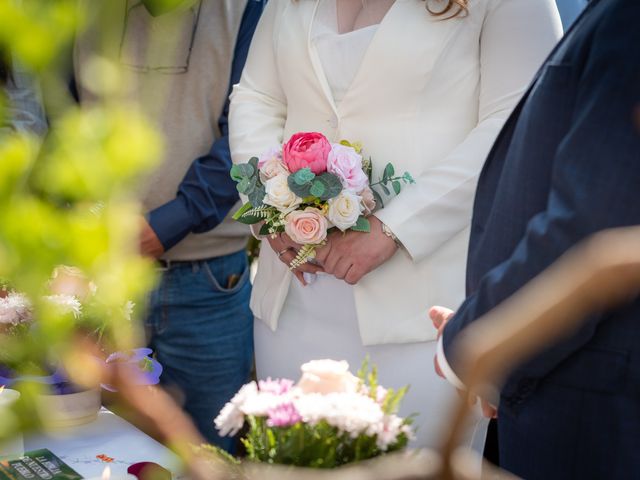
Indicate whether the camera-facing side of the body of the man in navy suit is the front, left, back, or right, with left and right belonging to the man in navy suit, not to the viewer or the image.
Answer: left

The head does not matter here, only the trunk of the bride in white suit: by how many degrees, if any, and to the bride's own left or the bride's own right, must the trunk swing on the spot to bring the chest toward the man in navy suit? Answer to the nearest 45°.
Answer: approximately 45° to the bride's own left

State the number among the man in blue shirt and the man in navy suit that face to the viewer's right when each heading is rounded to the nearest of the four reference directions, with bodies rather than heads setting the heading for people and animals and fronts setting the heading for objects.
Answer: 0

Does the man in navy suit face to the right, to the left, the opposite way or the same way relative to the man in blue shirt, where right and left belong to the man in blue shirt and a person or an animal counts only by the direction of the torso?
to the right

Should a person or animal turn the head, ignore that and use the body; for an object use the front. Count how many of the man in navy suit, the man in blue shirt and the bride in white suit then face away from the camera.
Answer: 0

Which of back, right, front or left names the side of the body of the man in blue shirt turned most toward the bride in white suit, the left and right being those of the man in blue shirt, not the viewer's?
left

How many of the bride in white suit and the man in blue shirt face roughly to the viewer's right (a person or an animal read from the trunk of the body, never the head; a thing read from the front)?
0

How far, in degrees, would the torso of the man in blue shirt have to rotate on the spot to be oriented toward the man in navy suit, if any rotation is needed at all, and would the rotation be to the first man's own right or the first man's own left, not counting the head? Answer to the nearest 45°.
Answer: approximately 45° to the first man's own left

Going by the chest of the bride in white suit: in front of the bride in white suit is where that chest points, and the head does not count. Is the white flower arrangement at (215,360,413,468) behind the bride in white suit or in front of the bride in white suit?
in front

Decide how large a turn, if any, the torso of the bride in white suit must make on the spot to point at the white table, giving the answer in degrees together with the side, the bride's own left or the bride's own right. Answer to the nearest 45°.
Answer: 0° — they already face it

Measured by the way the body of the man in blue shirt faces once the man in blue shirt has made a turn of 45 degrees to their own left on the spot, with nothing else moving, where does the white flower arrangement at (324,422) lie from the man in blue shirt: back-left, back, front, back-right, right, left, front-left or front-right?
front

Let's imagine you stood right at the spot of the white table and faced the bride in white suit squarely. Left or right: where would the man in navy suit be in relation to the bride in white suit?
right
